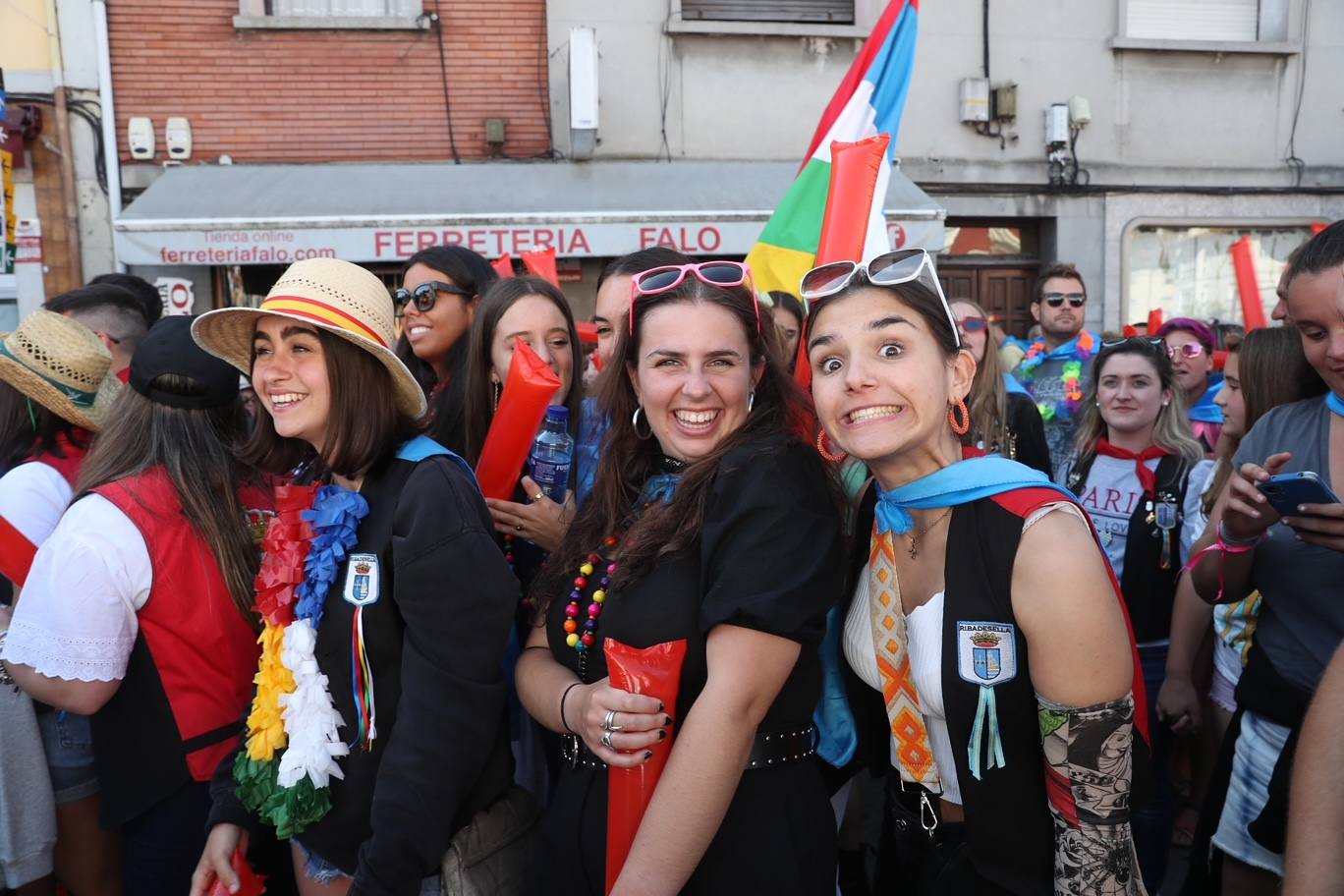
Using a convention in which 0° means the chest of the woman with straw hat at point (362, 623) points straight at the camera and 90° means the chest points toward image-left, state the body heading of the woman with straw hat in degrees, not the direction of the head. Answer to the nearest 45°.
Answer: approximately 45°

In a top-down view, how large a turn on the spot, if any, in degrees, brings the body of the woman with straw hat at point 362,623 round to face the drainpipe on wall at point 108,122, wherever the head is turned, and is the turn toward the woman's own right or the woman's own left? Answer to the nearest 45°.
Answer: approximately 135° to the woman's own right

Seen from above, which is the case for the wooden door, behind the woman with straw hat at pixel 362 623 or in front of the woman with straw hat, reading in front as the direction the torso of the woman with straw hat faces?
behind

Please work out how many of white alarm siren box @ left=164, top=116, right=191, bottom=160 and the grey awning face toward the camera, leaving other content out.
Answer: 2

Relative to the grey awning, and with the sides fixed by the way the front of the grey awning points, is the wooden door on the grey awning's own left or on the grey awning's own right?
on the grey awning's own left

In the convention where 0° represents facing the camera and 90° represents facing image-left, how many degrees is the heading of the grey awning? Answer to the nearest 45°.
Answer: approximately 0°

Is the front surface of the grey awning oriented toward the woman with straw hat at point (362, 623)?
yes

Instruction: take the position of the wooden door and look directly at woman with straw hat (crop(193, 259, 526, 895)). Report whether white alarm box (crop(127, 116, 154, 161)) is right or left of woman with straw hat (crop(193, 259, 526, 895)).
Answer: right
